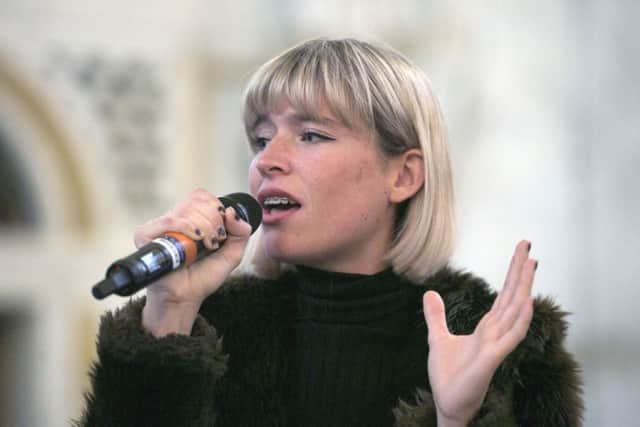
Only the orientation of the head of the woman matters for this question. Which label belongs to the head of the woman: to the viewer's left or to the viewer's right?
to the viewer's left

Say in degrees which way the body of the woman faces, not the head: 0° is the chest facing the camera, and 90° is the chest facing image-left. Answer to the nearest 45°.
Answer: approximately 0°

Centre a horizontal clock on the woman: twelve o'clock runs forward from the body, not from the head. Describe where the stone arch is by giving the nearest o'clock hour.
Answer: The stone arch is roughly at 5 o'clock from the woman.
